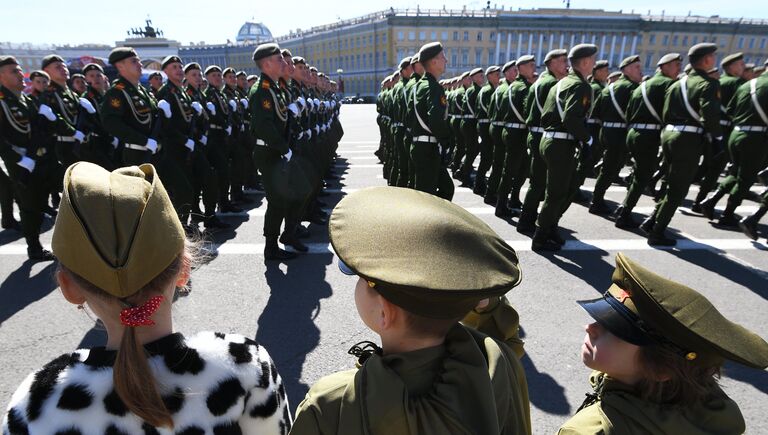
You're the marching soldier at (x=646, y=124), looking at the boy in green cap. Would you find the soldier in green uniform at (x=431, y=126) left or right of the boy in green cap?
right

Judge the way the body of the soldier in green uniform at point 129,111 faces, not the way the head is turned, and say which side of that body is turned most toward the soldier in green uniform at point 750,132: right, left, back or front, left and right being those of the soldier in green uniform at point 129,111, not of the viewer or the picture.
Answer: front

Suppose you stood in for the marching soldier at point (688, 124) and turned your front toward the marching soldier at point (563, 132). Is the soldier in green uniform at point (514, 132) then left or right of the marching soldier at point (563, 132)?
right

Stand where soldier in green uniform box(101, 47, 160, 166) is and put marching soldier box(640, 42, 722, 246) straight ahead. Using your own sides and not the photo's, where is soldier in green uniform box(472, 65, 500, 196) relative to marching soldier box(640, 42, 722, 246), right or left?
left

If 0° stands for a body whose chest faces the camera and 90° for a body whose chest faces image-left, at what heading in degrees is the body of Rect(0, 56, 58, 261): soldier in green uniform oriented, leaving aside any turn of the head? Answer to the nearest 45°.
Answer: approximately 315°
